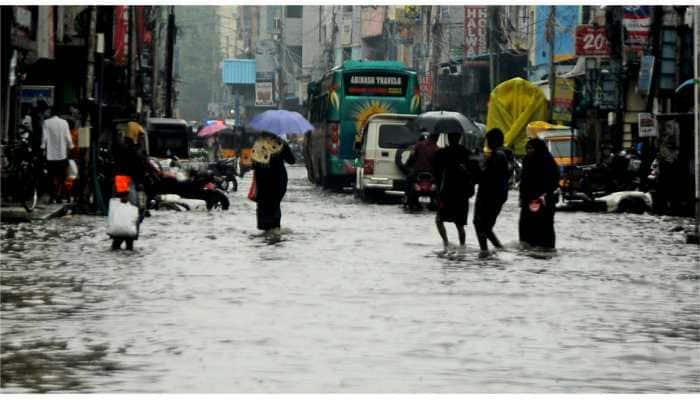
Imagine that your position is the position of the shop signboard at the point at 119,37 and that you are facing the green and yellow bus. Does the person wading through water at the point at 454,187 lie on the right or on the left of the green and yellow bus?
right

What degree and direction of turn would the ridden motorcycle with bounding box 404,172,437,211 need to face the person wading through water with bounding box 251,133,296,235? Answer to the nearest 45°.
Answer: approximately 180°

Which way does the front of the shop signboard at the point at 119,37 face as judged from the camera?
facing the viewer

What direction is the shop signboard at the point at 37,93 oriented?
toward the camera

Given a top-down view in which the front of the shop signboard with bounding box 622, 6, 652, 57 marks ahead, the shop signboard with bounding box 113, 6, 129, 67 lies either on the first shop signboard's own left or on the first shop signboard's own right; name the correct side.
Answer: on the first shop signboard's own right

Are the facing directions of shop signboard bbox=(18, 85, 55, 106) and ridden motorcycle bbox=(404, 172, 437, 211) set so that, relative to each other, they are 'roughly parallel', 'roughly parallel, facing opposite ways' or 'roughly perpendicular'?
roughly parallel, facing opposite ways

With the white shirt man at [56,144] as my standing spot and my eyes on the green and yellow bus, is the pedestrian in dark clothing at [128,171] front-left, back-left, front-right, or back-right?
back-right

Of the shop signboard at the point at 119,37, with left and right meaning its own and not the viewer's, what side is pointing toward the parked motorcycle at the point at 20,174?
front
